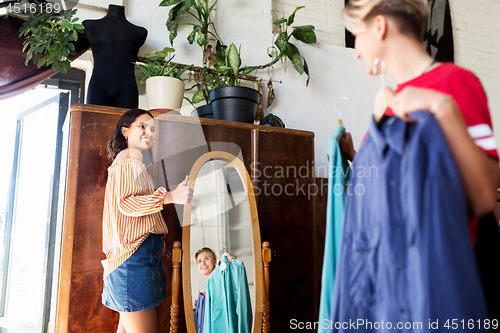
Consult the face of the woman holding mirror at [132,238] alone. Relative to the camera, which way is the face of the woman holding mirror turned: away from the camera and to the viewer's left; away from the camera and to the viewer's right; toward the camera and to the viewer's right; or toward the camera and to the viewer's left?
toward the camera and to the viewer's right

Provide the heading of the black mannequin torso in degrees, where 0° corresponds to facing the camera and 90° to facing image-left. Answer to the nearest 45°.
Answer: approximately 0°
